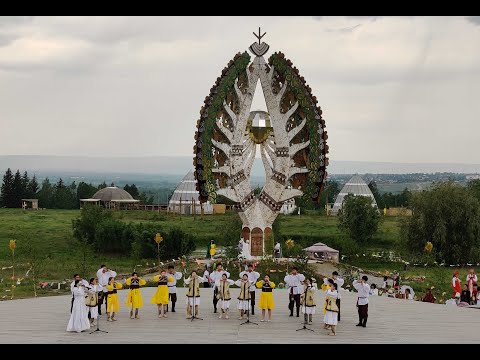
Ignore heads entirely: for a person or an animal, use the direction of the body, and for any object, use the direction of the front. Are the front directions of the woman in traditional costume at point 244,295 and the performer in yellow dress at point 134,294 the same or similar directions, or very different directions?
same or similar directions

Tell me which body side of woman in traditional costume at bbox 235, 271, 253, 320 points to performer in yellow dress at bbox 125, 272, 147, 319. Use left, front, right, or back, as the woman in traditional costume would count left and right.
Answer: right

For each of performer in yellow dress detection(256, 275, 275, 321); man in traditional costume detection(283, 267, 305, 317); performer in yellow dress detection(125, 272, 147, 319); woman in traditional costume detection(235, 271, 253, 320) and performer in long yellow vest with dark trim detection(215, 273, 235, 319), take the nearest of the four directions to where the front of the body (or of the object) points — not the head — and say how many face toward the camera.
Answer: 5

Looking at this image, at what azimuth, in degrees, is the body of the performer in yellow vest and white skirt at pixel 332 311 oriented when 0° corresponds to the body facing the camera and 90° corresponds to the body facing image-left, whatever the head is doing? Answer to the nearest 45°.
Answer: approximately 45°

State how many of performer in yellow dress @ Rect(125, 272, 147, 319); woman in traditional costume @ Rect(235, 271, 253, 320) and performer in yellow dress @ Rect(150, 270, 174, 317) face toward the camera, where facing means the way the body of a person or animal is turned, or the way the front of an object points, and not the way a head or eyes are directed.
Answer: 3

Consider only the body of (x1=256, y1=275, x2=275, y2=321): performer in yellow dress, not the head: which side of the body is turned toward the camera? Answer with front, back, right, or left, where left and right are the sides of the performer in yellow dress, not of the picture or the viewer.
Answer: front

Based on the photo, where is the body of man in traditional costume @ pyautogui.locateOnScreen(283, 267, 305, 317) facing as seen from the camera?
toward the camera

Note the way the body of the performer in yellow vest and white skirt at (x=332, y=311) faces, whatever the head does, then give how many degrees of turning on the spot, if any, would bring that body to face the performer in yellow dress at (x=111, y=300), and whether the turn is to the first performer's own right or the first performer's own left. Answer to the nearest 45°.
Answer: approximately 45° to the first performer's own right

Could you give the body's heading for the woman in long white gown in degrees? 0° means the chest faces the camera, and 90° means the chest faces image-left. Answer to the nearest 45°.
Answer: approximately 315°

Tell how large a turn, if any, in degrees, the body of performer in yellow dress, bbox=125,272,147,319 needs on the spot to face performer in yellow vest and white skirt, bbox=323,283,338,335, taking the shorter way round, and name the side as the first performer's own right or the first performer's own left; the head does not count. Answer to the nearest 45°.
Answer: approximately 45° to the first performer's own left

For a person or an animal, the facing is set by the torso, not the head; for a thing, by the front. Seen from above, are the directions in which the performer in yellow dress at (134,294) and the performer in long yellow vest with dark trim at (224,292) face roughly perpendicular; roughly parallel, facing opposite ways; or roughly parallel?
roughly parallel

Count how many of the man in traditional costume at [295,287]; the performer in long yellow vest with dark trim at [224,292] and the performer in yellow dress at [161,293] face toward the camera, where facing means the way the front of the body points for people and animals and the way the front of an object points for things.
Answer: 3
